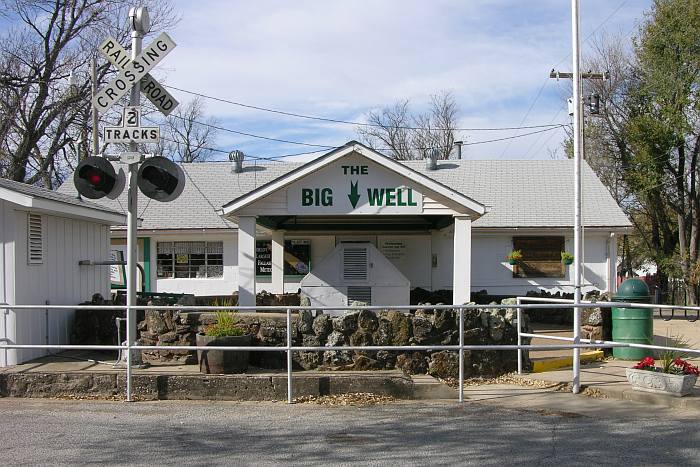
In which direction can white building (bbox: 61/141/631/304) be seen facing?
toward the camera

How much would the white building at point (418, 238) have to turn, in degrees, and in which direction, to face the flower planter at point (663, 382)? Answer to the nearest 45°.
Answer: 0° — it already faces it

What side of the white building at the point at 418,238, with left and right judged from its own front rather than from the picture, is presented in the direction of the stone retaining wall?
front

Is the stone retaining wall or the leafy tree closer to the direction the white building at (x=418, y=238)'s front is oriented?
the stone retaining wall

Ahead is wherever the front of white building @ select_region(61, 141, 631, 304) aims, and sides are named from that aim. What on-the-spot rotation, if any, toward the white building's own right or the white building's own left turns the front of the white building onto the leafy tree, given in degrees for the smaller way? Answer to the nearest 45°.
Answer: approximately 135° to the white building's own left

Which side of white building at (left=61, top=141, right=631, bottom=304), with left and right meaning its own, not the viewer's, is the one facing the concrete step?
front

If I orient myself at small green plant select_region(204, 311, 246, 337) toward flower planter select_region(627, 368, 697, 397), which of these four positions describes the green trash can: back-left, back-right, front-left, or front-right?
front-left

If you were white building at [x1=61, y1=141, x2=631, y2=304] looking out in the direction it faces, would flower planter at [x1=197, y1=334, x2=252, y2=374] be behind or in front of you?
in front

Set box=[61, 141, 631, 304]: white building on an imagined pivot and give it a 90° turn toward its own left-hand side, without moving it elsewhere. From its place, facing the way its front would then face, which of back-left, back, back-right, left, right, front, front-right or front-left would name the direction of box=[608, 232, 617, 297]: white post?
front

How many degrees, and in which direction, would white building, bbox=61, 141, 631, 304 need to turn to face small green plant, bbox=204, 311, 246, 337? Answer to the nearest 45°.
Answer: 0° — it already faces it
